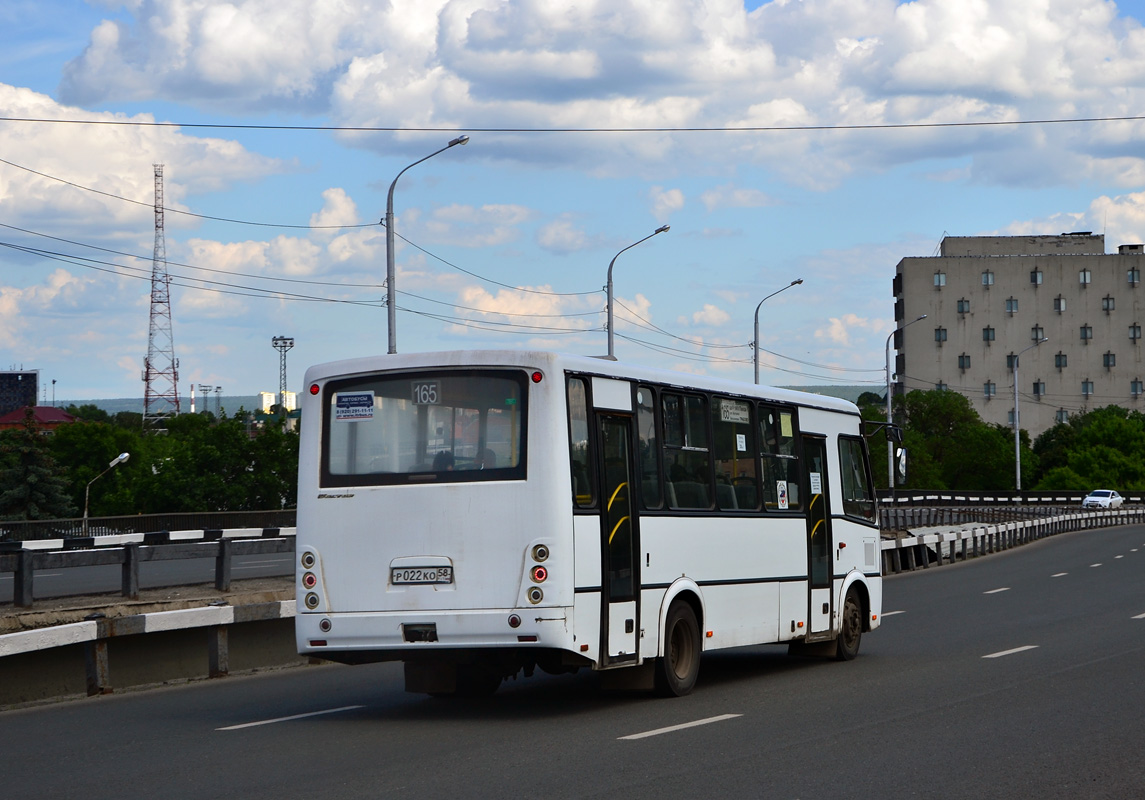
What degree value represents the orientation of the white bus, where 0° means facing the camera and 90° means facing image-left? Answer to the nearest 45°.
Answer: approximately 225°

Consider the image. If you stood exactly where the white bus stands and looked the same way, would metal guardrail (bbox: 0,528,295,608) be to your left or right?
on your left

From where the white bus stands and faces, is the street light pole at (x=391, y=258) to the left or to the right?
on its left

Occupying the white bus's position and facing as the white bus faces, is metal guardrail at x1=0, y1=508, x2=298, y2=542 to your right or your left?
on your left
